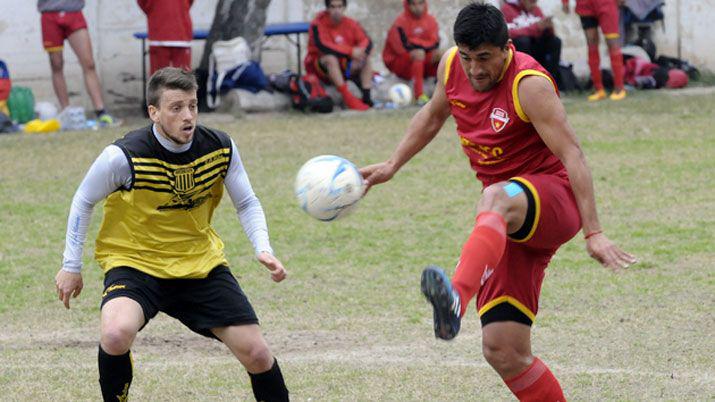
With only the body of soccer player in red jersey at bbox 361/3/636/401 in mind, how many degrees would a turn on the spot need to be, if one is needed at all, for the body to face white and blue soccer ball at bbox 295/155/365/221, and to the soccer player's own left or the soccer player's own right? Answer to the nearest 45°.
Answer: approximately 90° to the soccer player's own right

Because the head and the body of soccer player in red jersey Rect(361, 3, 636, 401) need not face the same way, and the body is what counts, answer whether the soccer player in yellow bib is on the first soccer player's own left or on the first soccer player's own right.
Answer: on the first soccer player's own right

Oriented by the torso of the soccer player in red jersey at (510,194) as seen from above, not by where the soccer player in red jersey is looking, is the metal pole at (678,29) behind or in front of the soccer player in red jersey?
behind

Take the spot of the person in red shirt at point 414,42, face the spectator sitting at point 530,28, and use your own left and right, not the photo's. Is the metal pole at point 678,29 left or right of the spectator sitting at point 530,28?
left

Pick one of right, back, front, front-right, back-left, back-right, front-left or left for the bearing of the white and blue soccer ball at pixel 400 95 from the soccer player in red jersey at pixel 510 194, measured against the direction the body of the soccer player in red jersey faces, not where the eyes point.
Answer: back-right

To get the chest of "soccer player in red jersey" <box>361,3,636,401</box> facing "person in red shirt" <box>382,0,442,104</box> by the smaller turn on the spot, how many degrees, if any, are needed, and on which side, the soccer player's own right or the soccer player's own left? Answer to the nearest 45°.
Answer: approximately 135° to the soccer player's own right

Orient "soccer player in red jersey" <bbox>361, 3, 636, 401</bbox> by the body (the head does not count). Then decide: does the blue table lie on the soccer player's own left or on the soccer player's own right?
on the soccer player's own right

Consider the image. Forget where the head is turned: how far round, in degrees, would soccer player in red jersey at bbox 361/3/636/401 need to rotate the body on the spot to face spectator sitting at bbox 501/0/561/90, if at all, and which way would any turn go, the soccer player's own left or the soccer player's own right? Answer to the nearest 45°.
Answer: approximately 135° to the soccer player's own right

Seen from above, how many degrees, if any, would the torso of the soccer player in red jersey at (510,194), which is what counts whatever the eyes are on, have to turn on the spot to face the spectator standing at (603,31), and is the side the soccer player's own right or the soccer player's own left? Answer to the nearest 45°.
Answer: approximately 135° to the soccer player's own right

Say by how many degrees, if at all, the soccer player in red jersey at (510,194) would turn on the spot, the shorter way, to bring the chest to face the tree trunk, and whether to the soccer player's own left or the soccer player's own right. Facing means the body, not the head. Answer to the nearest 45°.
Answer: approximately 135° to the soccer player's own right

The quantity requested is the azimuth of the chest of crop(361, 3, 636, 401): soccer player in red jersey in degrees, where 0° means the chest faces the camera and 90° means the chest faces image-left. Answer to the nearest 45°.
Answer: approximately 45°

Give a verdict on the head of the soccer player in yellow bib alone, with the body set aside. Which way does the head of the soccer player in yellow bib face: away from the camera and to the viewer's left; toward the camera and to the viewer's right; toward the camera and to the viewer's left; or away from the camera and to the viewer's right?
toward the camera and to the viewer's right
